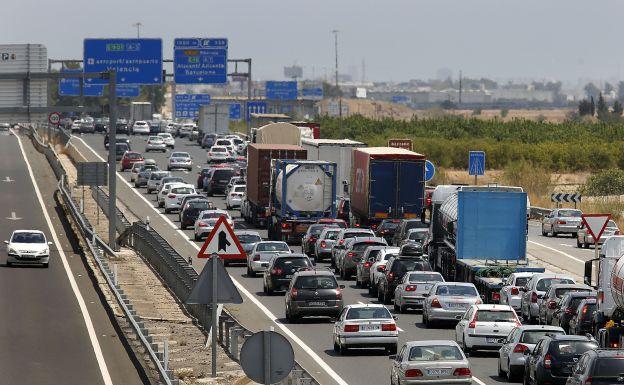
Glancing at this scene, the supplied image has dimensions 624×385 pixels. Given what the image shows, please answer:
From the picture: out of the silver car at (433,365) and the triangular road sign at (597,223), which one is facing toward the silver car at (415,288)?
the silver car at (433,365)

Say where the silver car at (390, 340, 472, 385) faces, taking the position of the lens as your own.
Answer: facing away from the viewer

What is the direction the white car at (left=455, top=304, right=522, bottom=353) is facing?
away from the camera

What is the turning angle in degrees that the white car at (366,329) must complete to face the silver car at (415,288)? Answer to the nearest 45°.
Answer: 0° — it already faces it

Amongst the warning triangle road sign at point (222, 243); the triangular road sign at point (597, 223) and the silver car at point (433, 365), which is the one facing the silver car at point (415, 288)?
the silver car at point (433, 365)

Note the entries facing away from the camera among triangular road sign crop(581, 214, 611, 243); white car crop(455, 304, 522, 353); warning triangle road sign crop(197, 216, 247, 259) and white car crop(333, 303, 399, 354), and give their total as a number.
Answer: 2

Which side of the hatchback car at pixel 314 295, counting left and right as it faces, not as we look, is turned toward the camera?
back

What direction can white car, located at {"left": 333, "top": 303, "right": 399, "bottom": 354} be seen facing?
away from the camera

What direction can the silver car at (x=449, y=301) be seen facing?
away from the camera
